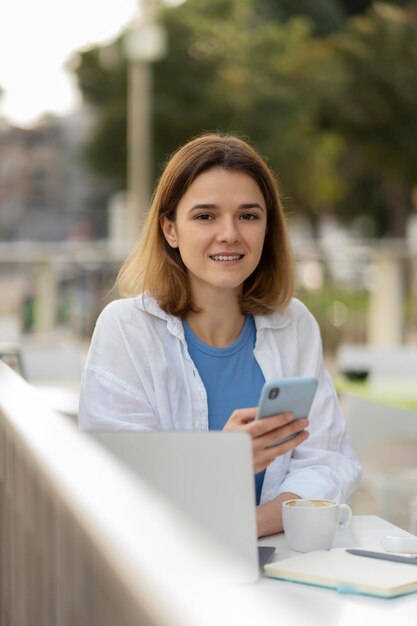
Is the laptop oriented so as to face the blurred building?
yes

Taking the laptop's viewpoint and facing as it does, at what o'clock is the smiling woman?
The smiling woman is roughly at 12 o'clock from the laptop.

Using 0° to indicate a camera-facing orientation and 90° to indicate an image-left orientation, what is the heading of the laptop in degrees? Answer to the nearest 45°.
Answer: approximately 180°
